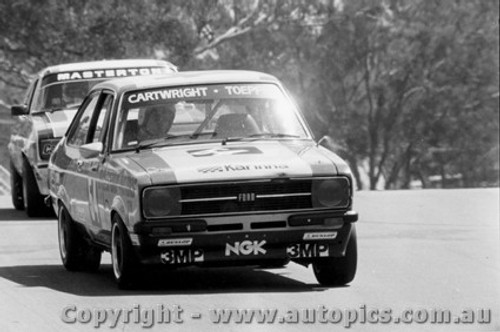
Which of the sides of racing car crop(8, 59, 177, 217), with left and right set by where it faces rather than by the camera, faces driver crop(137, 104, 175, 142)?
front

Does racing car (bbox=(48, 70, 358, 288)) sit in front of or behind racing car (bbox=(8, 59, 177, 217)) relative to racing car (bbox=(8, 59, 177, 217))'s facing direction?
in front

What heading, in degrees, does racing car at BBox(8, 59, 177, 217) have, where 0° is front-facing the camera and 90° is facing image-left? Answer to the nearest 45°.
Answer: approximately 0°
